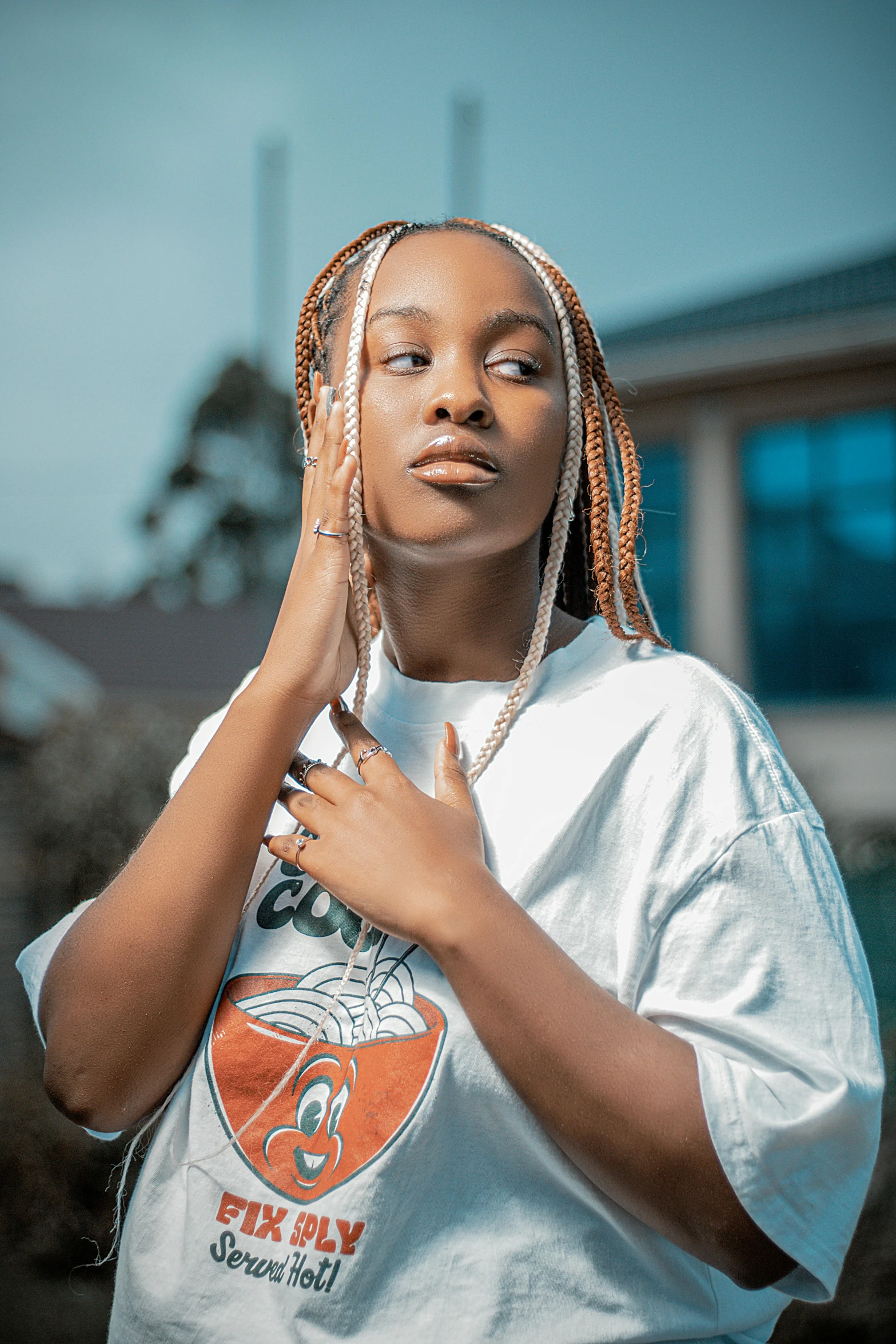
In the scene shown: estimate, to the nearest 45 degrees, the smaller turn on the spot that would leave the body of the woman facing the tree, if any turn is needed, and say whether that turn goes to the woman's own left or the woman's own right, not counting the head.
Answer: approximately 135° to the woman's own right

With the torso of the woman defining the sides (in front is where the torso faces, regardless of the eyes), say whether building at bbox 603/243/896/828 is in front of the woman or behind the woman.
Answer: behind

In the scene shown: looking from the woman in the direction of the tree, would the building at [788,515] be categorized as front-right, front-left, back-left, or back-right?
front-right

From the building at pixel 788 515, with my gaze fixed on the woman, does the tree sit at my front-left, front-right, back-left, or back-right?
back-right

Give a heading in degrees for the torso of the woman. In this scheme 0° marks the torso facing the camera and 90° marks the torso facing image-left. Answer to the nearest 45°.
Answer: approximately 45°
